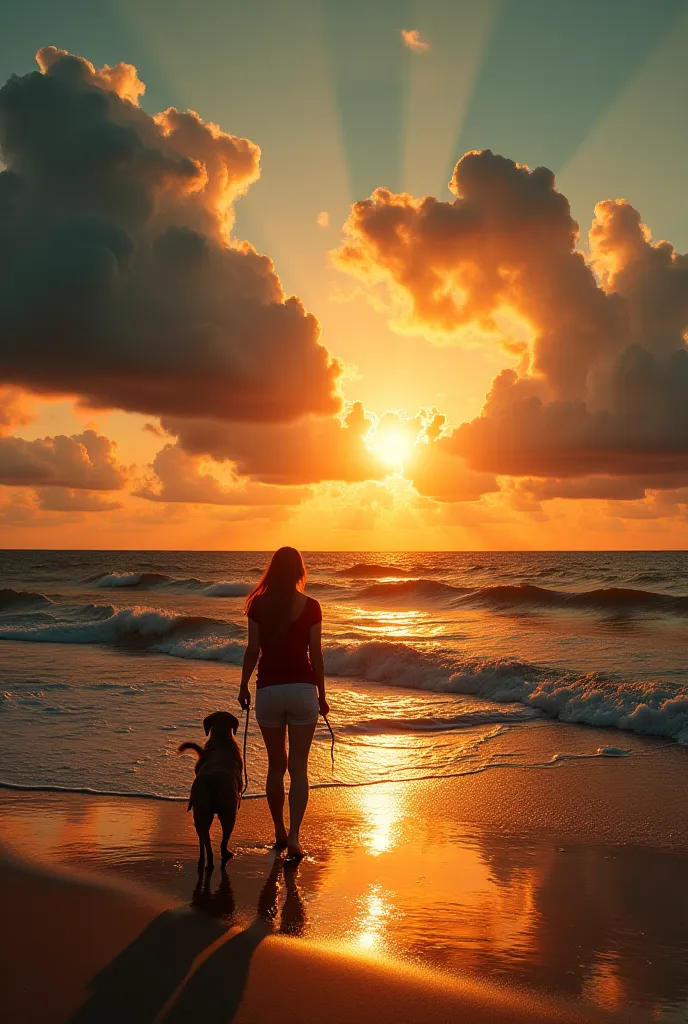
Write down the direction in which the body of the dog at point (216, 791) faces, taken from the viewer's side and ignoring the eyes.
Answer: away from the camera

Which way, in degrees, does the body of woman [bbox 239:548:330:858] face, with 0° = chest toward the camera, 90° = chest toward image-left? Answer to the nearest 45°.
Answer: approximately 180°

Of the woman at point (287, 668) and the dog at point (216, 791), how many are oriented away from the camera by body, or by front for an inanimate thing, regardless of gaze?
2

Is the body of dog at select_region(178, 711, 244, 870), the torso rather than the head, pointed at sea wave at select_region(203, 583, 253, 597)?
yes

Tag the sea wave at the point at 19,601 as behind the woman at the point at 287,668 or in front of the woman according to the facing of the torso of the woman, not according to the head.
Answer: in front

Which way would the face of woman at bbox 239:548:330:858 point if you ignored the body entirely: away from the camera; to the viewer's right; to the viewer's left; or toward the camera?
away from the camera

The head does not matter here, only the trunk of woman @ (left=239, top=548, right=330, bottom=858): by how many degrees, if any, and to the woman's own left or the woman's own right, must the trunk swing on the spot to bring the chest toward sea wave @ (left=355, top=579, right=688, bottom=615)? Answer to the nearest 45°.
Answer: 0° — they already face it

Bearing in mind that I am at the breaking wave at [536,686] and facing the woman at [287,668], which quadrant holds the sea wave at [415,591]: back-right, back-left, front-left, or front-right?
back-right

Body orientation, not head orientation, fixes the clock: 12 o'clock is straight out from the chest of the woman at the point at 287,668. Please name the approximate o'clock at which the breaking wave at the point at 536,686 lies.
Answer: The breaking wave is roughly at 1 o'clock from the woman.
